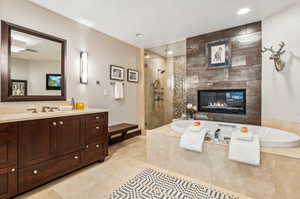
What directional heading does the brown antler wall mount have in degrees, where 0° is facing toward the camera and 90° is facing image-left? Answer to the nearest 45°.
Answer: approximately 45°

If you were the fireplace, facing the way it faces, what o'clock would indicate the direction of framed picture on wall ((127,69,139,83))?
The framed picture on wall is roughly at 3 o'clock from the fireplace.

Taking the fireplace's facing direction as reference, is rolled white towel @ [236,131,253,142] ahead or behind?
ahead

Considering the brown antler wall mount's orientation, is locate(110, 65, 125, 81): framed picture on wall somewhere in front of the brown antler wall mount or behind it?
in front

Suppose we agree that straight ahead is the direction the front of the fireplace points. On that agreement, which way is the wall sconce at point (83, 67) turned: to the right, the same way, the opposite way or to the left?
to the left

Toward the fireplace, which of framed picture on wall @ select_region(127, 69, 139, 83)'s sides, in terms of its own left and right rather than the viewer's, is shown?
front

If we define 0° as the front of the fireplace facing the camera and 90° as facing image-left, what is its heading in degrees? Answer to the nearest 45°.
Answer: approximately 0°

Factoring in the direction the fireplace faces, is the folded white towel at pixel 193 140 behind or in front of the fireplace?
in front

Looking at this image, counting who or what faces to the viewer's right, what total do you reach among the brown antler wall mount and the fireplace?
0

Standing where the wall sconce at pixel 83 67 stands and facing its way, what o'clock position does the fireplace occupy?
The fireplace is roughly at 11 o'clock from the wall sconce.

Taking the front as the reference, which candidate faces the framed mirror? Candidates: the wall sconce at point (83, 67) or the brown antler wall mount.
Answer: the brown antler wall mount

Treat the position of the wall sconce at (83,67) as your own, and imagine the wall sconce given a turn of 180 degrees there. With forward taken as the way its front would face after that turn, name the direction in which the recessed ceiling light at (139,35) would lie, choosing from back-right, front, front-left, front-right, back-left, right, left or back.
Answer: back-right
